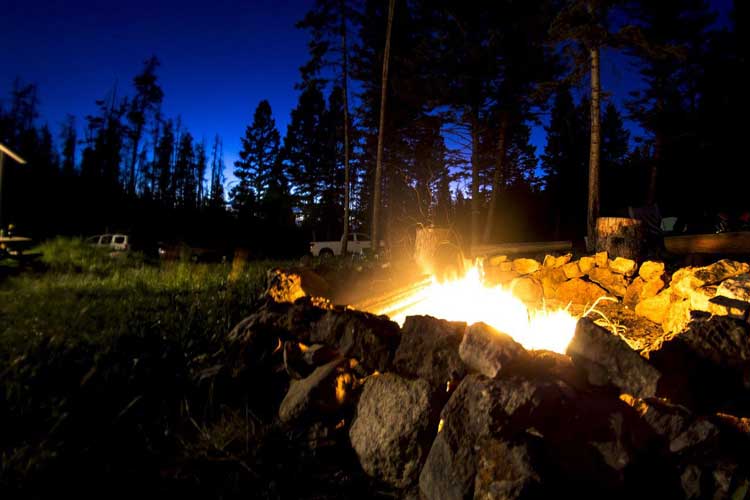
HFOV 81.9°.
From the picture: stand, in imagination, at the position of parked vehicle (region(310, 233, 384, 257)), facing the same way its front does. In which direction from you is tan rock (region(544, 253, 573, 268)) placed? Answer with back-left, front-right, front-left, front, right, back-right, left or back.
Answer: right

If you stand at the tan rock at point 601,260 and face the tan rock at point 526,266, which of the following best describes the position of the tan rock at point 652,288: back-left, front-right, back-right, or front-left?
back-left

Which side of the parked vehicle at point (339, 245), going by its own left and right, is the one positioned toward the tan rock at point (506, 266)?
right

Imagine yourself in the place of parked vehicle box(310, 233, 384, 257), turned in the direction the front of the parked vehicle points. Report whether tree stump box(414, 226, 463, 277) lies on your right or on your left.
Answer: on your right

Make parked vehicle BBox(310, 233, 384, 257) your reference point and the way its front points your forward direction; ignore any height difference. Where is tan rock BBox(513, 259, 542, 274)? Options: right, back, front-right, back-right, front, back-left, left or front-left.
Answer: right

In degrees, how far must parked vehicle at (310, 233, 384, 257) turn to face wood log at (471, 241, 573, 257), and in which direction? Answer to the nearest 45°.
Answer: approximately 90° to its right

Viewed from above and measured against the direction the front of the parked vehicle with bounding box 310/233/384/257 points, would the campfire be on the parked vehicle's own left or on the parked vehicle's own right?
on the parked vehicle's own right

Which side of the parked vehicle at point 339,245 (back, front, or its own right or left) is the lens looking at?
right

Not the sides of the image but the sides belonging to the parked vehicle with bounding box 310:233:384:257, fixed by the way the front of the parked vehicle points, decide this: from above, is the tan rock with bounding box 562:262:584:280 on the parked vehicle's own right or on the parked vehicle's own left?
on the parked vehicle's own right
